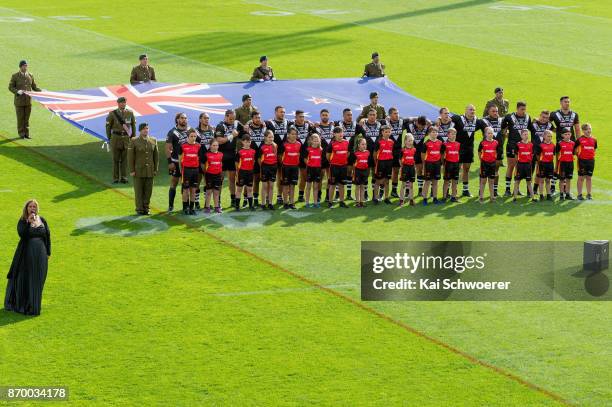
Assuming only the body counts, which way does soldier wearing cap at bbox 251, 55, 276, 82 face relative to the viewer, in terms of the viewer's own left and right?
facing the viewer

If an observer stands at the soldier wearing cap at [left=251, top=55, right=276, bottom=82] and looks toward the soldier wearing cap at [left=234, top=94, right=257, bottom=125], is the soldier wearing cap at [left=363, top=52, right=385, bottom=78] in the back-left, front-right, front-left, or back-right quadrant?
back-left

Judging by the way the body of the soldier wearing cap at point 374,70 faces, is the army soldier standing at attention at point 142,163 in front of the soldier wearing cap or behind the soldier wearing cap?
in front

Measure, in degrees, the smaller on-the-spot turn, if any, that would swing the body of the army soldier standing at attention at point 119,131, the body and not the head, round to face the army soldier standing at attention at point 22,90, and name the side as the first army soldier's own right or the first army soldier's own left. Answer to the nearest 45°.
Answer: approximately 135° to the first army soldier's own right

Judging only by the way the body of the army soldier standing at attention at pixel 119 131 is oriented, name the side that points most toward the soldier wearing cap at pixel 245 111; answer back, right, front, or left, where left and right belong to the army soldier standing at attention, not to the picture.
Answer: left

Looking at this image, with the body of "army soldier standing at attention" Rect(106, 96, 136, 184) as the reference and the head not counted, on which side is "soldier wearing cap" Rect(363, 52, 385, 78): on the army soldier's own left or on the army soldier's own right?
on the army soldier's own left

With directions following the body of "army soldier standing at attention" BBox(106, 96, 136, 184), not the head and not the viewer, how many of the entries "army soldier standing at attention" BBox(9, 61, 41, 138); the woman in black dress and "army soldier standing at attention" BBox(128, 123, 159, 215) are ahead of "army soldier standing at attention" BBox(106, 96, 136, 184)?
2

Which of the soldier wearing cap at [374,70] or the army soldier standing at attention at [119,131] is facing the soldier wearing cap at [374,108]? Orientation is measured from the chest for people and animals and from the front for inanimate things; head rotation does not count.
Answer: the soldier wearing cap at [374,70]

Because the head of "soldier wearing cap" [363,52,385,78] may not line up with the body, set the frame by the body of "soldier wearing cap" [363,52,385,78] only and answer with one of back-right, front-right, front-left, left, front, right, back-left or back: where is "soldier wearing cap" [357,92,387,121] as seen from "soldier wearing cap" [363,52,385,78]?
front

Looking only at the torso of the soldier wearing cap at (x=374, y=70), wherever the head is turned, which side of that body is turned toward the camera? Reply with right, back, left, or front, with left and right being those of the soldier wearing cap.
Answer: front

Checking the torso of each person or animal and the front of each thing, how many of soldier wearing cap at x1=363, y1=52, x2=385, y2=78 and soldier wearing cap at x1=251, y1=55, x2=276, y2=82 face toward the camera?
2

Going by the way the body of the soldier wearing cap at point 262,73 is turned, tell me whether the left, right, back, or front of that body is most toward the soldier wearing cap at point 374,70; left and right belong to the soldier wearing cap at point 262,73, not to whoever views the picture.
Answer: left

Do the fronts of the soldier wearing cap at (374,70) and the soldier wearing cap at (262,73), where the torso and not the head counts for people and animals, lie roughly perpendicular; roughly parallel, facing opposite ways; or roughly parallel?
roughly parallel

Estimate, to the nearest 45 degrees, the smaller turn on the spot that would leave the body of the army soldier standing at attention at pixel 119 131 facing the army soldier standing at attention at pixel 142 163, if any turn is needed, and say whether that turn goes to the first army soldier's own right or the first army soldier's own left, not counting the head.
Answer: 0° — they already face them
